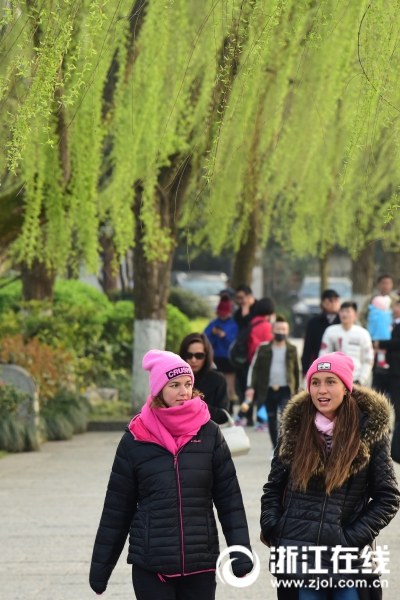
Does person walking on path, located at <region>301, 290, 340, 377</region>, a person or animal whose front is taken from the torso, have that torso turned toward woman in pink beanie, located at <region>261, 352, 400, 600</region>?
yes

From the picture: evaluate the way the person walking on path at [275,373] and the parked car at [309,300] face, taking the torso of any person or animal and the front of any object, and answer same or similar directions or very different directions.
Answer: same or similar directions

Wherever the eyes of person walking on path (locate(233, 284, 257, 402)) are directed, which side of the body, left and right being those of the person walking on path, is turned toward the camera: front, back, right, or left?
front

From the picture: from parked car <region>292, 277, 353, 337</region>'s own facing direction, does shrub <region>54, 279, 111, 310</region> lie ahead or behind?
ahead

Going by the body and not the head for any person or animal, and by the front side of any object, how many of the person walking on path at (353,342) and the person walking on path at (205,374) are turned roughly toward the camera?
2

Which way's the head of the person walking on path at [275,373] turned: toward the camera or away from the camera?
toward the camera

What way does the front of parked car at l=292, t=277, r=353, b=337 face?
toward the camera

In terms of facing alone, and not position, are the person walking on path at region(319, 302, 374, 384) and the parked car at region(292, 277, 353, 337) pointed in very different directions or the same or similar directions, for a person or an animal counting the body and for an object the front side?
same or similar directions

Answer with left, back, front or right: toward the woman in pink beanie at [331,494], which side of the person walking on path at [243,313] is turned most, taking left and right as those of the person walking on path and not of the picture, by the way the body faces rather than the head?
front

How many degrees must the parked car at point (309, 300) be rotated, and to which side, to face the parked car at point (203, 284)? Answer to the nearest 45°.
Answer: approximately 90° to its right

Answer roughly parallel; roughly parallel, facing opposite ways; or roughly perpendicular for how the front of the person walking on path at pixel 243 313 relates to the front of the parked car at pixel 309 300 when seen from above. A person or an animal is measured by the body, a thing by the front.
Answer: roughly parallel

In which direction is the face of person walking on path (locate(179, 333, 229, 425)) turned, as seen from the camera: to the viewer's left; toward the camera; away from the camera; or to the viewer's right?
toward the camera

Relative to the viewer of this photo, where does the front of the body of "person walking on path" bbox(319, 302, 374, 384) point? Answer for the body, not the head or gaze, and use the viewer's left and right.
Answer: facing the viewer

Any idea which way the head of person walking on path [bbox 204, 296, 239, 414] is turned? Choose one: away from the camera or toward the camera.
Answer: toward the camera
